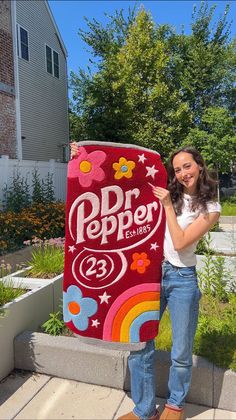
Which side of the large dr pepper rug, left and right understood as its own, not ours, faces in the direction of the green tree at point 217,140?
back

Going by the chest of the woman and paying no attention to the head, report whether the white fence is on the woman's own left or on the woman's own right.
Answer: on the woman's own right

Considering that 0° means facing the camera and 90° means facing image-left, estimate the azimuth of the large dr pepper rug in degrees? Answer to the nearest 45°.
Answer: approximately 0°

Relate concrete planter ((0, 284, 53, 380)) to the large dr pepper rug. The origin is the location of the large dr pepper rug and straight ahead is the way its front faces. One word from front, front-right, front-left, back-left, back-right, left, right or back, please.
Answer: back-right

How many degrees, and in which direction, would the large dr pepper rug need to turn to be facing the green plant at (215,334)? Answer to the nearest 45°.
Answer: approximately 135° to its left

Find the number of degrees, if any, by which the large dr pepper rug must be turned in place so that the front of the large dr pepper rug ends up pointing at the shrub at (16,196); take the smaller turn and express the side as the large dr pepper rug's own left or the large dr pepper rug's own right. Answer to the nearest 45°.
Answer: approximately 180°

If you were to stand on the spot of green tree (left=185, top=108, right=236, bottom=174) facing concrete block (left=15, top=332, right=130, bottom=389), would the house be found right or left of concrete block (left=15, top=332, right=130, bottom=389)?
right

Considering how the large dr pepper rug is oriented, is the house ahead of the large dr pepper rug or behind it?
behind

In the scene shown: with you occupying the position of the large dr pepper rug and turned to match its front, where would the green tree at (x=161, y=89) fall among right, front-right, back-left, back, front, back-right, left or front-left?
back

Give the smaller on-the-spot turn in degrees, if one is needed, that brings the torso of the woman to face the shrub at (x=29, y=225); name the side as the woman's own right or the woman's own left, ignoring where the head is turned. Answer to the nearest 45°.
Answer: approximately 90° to the woman's own right

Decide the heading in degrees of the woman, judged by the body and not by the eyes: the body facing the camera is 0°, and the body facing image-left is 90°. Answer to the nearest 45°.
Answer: approximately 45°
